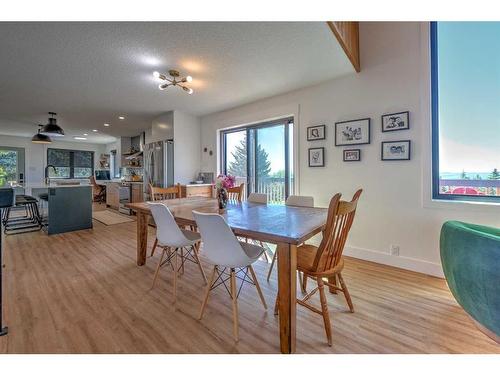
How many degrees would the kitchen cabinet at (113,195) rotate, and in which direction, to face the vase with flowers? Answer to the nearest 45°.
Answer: approximately 45° to its left

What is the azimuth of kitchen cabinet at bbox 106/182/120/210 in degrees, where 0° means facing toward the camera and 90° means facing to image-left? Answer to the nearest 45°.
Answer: approximately 45°

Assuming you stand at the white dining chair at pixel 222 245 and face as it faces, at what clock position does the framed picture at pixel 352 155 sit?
The framed picture is roughly at 12 o'clock from the white dining chair.

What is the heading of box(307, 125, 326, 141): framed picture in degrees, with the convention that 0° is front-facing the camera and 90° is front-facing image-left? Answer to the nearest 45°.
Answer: approximately 45°

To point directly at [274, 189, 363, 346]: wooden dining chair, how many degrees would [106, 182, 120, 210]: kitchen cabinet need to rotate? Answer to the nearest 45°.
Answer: approximately 45° to its left

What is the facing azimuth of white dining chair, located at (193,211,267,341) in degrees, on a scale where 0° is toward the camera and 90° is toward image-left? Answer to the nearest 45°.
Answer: approximately 225°

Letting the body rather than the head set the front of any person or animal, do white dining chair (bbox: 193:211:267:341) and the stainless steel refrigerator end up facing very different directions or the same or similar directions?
very different directions

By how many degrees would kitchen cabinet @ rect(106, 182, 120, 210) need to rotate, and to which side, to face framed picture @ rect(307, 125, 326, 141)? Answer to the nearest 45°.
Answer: approximately 90° to its left
